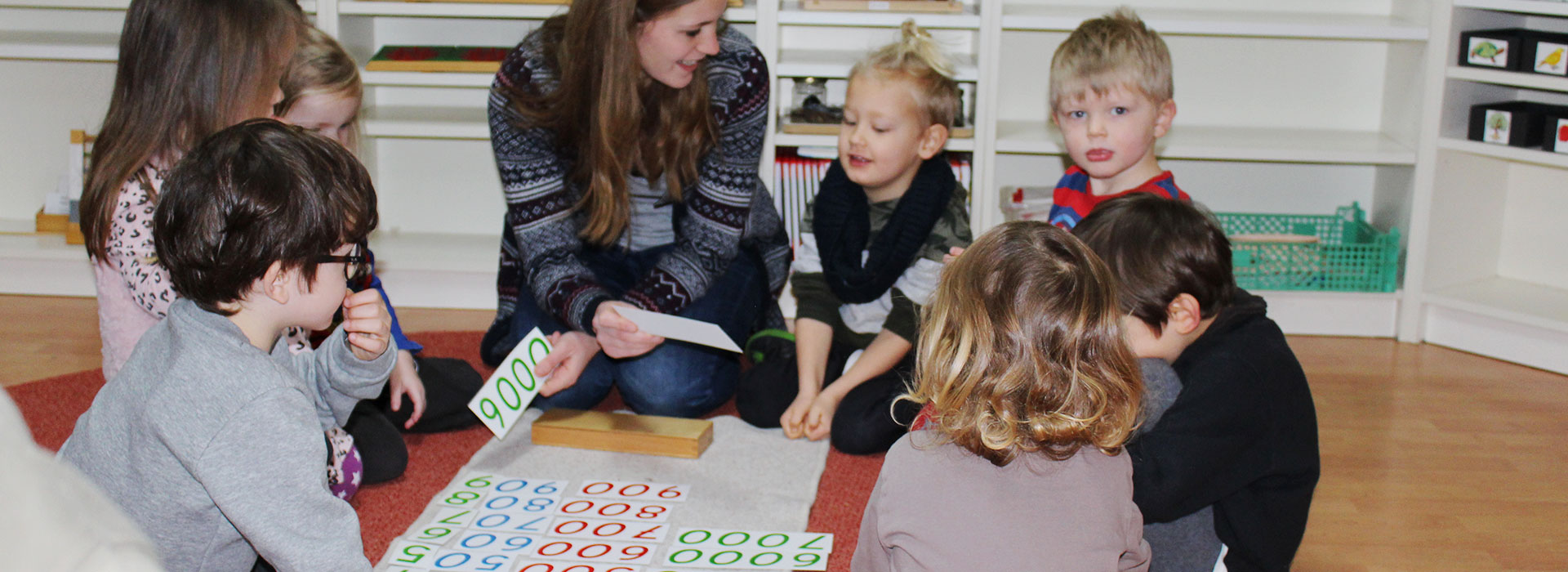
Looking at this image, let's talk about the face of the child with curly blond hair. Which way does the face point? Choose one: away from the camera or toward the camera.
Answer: away from the camera

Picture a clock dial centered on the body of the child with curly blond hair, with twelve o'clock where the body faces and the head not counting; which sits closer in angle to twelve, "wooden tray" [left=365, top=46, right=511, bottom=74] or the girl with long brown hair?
the wooden tray

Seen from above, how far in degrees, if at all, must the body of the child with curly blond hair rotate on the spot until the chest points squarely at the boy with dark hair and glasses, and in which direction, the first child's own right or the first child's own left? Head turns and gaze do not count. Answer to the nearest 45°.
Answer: approximately 90° to the first child's own left

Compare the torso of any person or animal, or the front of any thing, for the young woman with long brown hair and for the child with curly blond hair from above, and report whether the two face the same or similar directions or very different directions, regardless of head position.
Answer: very different directions

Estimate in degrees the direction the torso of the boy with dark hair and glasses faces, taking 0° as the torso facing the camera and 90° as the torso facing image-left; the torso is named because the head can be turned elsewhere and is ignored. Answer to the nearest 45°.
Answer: approximately 225°

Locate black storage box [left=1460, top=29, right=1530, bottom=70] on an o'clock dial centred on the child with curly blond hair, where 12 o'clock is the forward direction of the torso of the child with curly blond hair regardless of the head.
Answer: The black storage box is roughly at 1 o'clock from the child with curly blond hair.

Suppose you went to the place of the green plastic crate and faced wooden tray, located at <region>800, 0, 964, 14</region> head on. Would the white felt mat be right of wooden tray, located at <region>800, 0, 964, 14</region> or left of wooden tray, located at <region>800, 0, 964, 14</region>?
left

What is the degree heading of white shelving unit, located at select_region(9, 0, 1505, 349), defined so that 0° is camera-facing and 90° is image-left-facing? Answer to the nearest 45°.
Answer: approximately 0°

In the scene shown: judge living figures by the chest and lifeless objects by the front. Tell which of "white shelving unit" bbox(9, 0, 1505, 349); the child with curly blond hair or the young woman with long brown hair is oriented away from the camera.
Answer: the child with curly blond hair

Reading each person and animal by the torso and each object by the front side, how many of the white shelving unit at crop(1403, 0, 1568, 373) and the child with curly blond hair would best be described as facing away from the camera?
1

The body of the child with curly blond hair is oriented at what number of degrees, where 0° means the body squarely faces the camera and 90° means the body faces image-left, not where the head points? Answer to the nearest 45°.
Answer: approximately 180°

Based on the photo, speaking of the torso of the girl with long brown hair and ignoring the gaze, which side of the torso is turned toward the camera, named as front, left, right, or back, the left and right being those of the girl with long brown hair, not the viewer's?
right
